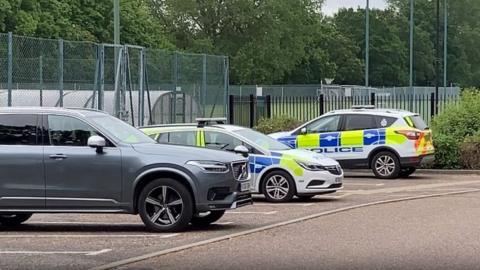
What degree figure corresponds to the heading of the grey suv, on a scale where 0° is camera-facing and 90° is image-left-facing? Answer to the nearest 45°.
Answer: approximately 315°

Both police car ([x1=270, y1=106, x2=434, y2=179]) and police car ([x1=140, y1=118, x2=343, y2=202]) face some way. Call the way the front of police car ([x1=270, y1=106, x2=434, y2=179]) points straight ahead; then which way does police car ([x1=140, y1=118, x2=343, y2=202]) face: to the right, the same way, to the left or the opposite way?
the opposite way

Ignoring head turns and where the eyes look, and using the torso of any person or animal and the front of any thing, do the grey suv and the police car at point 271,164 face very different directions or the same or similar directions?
same or similar directions

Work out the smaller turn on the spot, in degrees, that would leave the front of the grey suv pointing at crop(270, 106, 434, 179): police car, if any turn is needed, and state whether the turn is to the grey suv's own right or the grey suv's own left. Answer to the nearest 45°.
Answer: approximately 90° to the grey suv's own left

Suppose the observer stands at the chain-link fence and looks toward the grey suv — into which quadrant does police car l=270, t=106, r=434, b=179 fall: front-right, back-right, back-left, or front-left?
front-left

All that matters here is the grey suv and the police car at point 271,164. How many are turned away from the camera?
0

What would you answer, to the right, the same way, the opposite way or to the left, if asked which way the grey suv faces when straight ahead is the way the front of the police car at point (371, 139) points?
the opposite way

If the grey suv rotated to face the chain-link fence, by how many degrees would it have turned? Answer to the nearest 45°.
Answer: approximately 135° to its left

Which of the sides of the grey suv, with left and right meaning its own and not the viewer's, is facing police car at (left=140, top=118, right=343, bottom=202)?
left

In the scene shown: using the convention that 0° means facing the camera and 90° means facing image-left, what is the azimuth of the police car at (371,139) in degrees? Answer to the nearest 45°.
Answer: approximately 135°

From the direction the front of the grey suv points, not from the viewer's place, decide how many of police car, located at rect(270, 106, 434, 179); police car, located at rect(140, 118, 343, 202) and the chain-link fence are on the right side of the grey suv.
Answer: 0

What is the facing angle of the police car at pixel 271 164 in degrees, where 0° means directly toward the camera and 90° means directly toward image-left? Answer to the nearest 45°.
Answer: approximately 315°

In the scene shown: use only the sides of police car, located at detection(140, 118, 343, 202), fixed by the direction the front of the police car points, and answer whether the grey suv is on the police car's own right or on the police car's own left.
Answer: on the police car's own right

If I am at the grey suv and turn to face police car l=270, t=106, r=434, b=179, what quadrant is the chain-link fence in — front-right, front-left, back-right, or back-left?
front-left

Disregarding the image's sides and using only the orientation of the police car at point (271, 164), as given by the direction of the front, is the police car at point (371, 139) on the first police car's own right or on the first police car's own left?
on the first police car's own left
